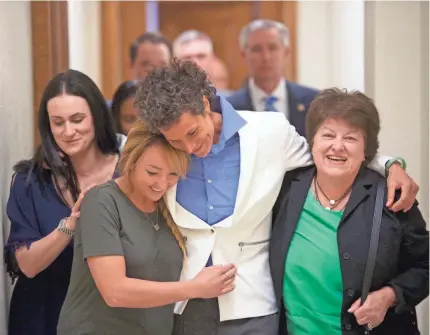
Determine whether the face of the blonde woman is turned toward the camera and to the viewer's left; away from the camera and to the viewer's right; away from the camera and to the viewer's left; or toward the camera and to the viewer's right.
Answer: toward the camera and to the viewer's right

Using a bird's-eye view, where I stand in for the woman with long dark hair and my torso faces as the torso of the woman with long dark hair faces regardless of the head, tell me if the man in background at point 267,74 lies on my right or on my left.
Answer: on my left

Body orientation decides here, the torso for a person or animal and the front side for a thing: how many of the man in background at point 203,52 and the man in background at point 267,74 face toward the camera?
2

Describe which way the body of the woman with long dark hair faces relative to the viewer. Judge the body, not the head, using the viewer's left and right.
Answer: facing the viewer and to the right of the viewer

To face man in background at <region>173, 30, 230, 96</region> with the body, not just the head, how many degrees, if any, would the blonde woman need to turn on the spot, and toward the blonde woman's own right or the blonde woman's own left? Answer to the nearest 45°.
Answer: approximately 135° to the blonde woman's own left

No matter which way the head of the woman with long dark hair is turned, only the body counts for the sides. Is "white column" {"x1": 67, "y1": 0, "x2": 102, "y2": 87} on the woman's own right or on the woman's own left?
on the woman's own left

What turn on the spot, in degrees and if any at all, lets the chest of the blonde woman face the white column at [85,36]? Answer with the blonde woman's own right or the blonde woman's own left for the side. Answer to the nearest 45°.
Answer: approximately 135° to the blonde woman's own left

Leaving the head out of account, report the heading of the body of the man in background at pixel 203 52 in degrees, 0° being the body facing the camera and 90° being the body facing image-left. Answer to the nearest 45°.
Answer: approximately 0°
